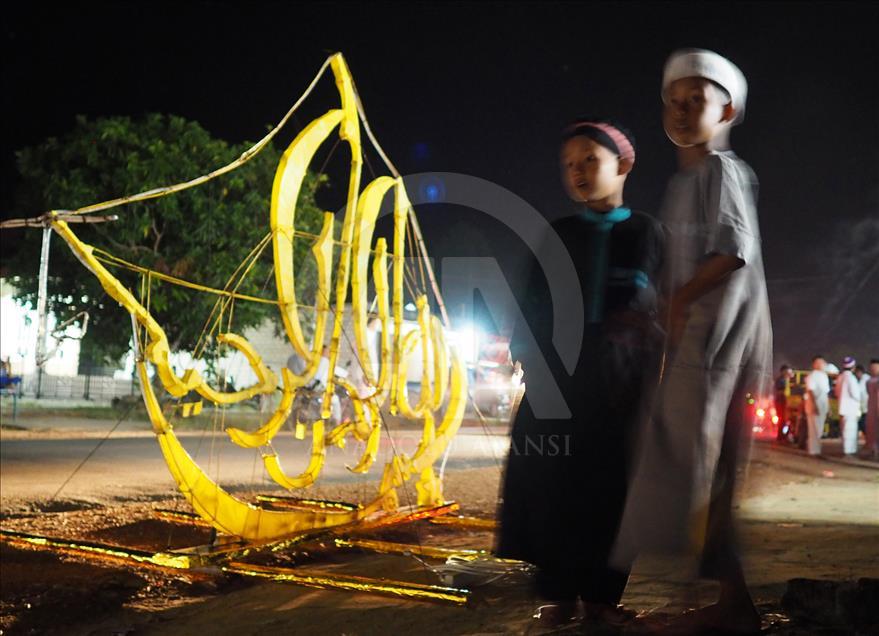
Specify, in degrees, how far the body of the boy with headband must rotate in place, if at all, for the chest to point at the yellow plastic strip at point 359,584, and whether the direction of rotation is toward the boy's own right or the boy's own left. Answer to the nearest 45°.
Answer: approximately 90° to the boy's own right

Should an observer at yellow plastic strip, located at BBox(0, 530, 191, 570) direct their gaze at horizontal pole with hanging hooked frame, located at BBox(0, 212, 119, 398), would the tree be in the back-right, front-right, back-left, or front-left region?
front-right

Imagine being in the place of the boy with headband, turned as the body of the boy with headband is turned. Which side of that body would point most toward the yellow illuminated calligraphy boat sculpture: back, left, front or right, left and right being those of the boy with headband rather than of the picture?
right

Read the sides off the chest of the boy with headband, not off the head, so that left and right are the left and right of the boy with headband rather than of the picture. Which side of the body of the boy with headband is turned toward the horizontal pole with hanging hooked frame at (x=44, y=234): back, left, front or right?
right

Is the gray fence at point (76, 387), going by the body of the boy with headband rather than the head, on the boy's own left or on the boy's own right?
on the boy's own right

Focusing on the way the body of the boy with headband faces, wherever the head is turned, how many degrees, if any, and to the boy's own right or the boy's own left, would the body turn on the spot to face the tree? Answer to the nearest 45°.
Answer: approximately 90° to the boy's own right

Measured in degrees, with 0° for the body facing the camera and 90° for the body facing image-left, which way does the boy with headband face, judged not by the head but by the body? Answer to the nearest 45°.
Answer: approximately 45°

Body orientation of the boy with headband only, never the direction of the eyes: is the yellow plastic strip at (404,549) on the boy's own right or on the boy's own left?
on the boy's own right
